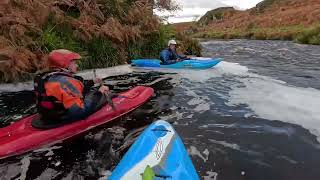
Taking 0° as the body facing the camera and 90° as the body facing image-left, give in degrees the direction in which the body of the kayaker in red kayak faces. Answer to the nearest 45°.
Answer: approximately 225°

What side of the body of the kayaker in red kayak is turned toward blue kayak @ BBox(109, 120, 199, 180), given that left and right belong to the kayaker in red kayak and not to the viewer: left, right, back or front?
right

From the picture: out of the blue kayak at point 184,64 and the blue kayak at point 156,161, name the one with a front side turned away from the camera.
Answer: the blue kayak at point 156,161

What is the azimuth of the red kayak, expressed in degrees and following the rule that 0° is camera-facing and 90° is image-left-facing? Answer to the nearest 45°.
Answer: approximately 225°

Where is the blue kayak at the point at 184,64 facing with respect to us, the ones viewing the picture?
facing to the right of the viewer

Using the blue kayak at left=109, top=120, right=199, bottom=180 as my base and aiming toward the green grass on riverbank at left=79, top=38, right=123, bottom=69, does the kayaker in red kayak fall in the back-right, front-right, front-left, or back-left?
front-left

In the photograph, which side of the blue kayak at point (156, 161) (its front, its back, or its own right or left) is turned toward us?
back

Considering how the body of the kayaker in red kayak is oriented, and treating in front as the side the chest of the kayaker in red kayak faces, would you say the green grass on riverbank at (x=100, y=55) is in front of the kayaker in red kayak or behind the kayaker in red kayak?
in front

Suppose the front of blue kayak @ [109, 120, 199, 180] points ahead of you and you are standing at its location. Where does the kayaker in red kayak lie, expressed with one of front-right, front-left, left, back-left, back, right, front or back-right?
front-left
